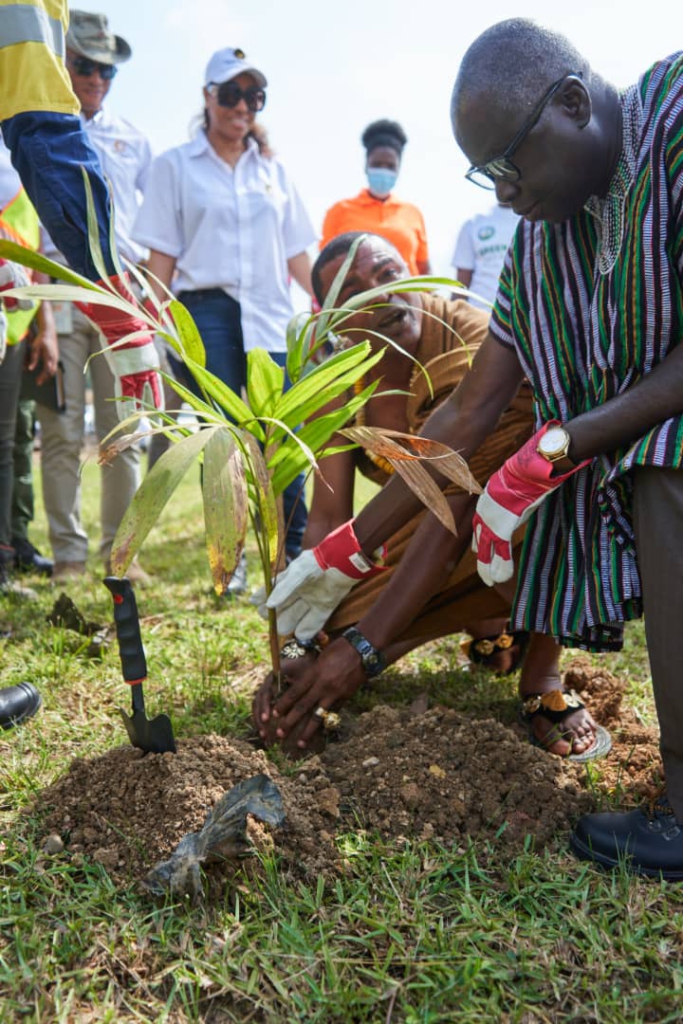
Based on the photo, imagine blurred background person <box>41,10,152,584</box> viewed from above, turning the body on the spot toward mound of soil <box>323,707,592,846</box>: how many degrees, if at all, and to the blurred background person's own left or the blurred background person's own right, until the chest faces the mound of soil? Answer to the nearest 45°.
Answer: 0° — they already face it

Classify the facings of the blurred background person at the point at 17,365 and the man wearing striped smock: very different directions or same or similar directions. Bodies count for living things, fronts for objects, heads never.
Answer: very different directions

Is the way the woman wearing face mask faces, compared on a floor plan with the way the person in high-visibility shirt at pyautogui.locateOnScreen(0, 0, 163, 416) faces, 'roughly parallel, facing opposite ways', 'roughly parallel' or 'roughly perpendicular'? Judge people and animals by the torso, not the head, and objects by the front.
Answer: roughly perpendicular

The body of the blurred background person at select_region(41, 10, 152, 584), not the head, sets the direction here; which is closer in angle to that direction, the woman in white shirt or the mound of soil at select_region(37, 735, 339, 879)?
the mound of soil

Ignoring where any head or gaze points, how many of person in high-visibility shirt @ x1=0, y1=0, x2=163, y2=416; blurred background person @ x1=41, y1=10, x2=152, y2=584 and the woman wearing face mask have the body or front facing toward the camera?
2

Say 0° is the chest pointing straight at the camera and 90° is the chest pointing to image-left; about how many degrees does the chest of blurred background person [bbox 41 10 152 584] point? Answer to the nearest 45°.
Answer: approximately 0°

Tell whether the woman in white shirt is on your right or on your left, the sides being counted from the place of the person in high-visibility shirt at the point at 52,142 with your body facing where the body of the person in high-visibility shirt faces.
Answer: on your left

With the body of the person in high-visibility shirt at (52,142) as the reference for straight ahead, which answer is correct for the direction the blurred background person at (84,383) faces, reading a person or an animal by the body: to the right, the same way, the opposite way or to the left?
to the right
